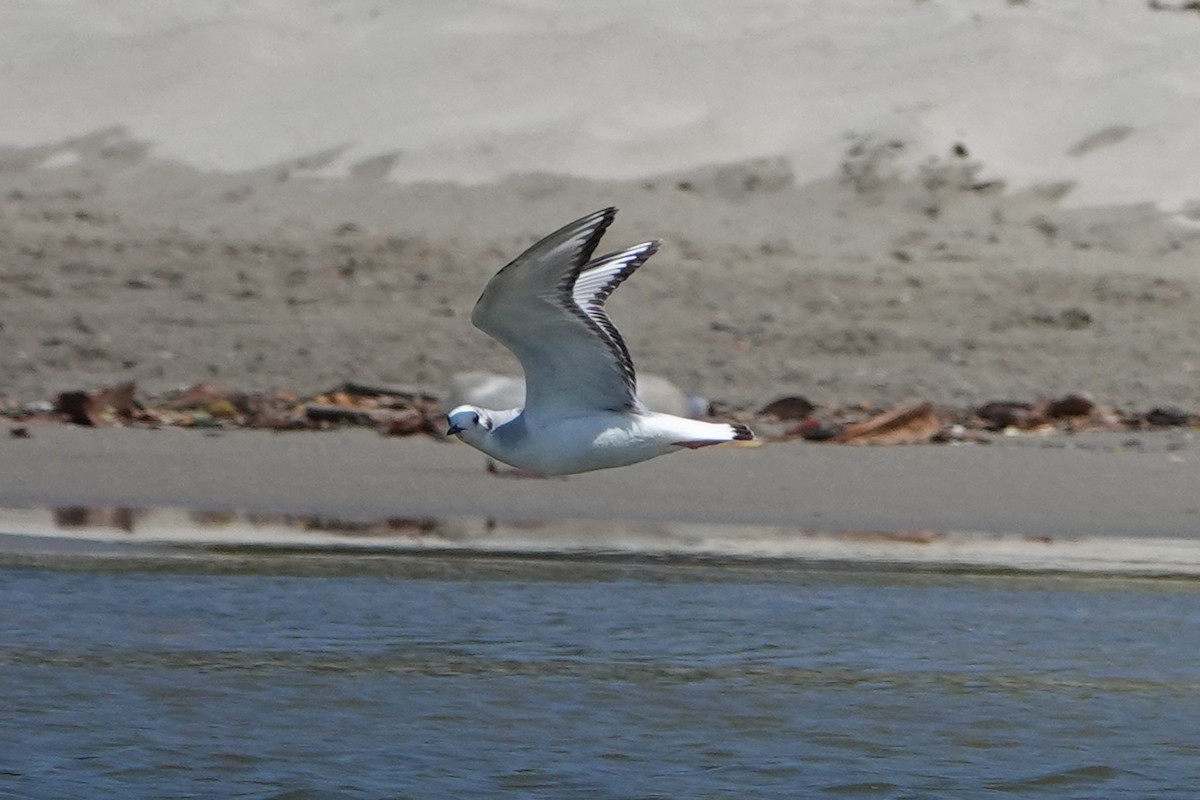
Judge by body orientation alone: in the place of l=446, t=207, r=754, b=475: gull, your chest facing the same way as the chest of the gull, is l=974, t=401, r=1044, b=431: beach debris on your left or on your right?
on your right

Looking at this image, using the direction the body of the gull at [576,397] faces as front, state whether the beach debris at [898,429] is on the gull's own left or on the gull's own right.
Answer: on the gull's own right

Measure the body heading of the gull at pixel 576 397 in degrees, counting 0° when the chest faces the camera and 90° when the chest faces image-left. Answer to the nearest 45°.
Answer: approximately 90°

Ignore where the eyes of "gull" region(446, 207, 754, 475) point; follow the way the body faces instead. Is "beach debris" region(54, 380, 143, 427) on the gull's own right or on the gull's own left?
on the gull's own right

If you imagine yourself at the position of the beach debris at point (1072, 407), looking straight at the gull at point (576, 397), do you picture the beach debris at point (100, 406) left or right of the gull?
right

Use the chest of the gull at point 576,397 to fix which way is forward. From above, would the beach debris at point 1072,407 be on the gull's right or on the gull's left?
on the gull's right

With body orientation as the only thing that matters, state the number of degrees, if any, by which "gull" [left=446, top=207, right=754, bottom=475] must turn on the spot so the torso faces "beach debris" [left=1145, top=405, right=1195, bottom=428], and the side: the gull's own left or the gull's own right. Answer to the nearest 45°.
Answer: approximately 135° to the gull's own right
